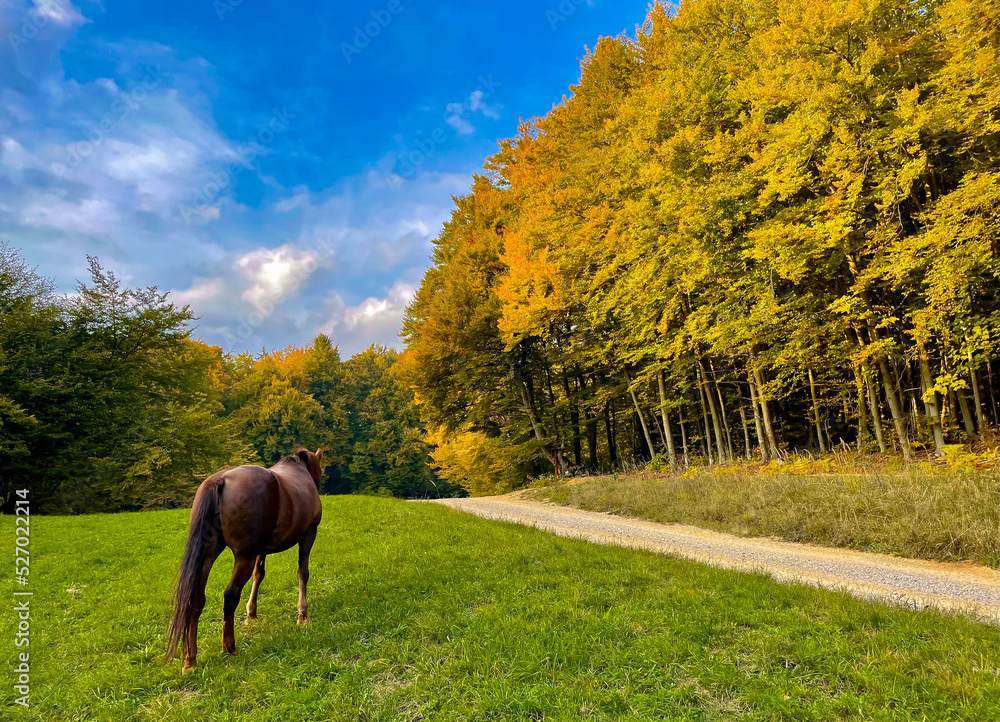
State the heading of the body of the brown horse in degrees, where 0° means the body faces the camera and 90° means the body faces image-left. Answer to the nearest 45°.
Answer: approximately 225°
